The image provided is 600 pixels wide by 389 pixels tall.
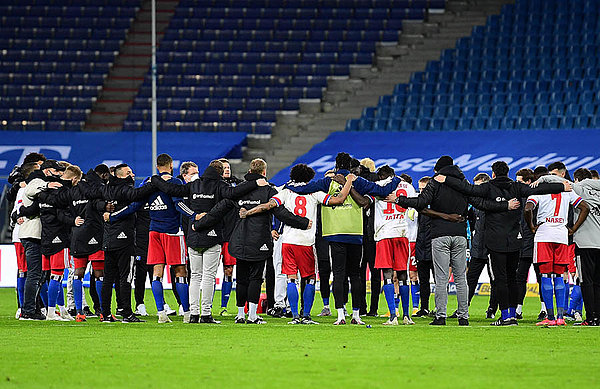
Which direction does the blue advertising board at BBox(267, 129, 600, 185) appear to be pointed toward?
toward the camera

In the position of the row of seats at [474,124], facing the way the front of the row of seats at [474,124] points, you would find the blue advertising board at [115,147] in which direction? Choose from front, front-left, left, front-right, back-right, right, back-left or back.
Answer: right

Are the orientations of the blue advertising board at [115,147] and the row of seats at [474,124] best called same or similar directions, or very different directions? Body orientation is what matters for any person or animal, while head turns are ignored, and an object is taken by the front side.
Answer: same or similar directions

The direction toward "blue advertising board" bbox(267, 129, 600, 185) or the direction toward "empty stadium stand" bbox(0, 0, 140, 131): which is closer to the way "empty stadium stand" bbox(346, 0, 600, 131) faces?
the blue advertising board

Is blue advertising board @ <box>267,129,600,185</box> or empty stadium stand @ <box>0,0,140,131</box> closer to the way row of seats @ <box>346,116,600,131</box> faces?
the blue advertising board

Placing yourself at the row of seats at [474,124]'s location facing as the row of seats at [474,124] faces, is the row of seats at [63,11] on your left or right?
on your right

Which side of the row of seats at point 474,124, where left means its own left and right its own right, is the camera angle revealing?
front

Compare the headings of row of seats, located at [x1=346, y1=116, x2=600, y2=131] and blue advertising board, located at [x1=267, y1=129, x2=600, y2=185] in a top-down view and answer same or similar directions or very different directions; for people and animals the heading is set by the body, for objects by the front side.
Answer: same or similar directions

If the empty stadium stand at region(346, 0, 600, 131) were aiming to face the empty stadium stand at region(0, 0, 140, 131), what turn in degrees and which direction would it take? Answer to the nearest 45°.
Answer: approximately 90° to its right

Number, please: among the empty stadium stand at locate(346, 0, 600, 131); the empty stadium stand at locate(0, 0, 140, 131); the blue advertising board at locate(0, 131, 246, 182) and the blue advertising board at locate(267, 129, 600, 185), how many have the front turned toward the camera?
4

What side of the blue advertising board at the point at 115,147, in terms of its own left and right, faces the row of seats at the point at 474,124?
left

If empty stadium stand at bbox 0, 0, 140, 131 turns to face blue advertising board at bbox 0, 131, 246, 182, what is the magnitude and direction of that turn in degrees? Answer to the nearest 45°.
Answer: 0° — it already faces it

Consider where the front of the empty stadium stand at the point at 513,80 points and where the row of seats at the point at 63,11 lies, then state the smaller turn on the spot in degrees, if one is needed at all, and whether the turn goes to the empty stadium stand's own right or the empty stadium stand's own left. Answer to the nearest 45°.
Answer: approximately 90° to the empty stadium stand's own right

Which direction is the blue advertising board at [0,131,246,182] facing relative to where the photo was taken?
toward the camera

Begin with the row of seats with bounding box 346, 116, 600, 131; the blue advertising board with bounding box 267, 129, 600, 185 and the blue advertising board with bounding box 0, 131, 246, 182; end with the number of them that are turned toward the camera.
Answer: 3

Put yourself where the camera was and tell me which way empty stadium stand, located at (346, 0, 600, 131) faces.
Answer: facing the viewer

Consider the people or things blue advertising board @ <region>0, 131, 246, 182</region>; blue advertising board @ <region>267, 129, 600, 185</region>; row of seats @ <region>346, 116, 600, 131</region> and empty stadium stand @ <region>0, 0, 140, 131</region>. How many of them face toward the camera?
4

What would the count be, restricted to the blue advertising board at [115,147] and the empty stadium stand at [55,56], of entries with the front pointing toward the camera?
2
